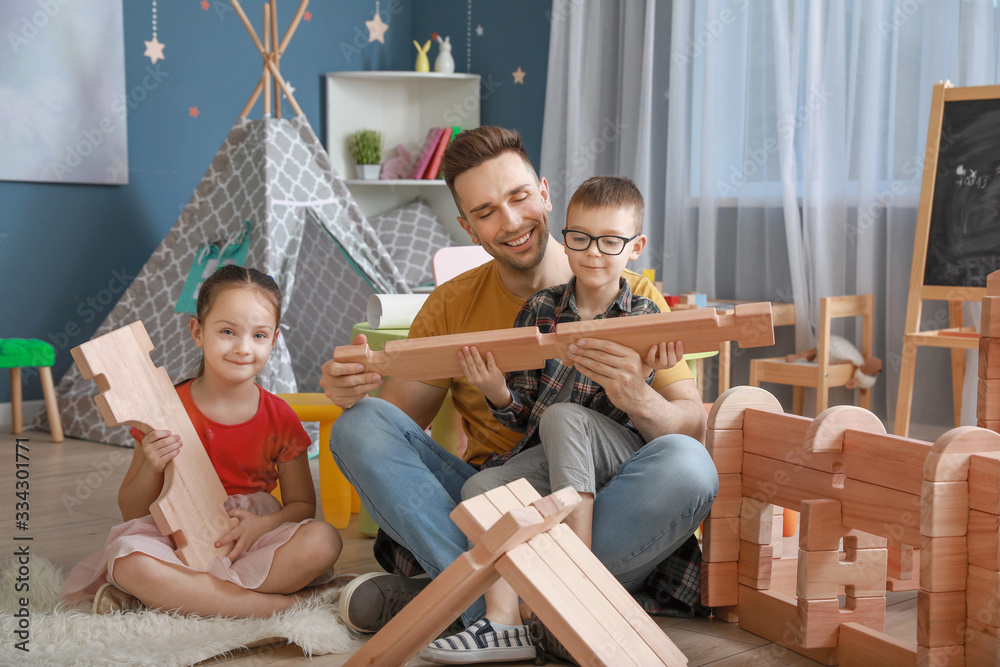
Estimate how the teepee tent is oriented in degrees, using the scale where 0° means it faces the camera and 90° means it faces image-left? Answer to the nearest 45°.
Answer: approximately 315°

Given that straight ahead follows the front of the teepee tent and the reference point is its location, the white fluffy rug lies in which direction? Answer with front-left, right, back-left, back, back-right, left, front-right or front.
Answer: front-right

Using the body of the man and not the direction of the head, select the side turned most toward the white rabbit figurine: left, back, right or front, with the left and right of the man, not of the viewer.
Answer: back

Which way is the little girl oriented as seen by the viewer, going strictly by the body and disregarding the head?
toward the camera

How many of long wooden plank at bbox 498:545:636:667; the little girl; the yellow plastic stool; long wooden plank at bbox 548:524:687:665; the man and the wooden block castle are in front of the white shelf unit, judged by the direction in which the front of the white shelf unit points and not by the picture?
6

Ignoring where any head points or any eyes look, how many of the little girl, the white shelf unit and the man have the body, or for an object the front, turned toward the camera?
3

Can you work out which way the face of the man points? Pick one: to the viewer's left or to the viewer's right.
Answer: to the viewer's right

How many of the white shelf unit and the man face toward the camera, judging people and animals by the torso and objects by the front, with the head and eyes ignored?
2

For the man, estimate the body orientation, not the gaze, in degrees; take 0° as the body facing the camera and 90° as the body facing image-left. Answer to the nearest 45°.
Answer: approximately 0°

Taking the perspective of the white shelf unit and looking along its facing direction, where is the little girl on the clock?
The little girl is roughly at 12 o'clock from the white shelf unit.

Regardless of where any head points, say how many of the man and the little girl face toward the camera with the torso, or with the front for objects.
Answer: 2

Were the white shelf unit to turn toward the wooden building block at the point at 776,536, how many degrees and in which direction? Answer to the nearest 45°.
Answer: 0° — it already faces it

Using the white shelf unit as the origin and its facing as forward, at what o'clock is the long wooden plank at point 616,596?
The long wooden plank is roughly at 12 o'clock from the white shelf unit.

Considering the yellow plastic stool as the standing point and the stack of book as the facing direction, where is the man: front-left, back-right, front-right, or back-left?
back-right
